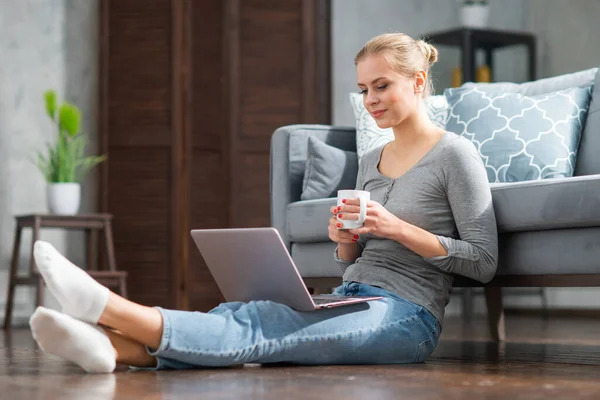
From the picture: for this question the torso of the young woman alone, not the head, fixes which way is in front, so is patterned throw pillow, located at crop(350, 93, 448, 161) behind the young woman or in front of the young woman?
behind

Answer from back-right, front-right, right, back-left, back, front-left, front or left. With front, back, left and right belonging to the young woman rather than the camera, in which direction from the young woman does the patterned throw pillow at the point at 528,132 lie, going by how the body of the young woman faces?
back

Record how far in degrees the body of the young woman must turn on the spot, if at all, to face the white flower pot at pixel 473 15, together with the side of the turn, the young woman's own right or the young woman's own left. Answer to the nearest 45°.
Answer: approximately 135° to the young woman's own right

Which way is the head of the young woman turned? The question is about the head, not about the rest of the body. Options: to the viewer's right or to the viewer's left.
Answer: to the viewer's left

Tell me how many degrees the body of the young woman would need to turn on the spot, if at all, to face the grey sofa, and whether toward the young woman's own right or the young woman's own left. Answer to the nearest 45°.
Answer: approximately 180°

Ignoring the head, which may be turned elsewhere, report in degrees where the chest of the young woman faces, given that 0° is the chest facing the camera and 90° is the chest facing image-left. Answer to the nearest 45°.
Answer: approximately 45°

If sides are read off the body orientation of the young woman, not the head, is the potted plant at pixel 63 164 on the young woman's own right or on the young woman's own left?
on the young woman's own right
